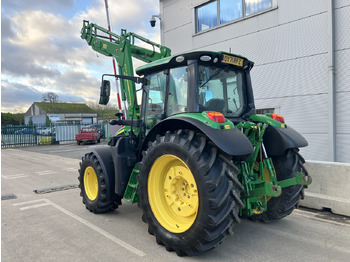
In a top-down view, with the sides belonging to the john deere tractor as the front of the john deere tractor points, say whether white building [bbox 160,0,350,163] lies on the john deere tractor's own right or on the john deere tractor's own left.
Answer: on the john deere tractor's own right
